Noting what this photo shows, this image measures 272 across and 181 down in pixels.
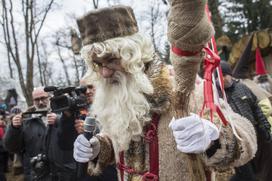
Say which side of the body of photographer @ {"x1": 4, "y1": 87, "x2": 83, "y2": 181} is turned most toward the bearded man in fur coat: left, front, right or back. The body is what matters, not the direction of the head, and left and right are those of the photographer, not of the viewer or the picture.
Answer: front

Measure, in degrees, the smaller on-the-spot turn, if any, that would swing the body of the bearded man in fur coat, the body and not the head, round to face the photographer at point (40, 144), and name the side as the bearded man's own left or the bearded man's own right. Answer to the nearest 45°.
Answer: approximately 90° to the bearded man's own right

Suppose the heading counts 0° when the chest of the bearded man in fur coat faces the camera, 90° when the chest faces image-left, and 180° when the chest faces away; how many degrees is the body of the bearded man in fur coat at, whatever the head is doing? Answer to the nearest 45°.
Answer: approximately 45°
